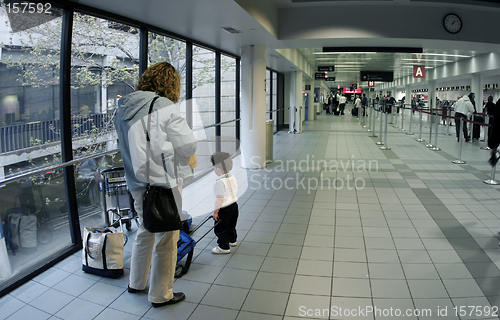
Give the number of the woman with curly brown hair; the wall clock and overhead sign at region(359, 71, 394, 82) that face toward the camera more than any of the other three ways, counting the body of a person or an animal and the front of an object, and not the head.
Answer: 2

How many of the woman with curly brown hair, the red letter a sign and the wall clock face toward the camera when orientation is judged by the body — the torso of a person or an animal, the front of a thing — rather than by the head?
2

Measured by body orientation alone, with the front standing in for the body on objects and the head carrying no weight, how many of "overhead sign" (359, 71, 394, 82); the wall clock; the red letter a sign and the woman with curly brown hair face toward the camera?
3

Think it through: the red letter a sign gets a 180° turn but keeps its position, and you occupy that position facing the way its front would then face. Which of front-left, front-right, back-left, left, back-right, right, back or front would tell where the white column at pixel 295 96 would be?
back-left

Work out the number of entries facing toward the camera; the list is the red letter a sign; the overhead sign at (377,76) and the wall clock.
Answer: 3

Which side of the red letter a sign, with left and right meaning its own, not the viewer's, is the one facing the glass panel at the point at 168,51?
front

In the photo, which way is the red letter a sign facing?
toward the camera

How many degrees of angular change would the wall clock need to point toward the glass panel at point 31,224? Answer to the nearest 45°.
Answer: approximately 45° to its right

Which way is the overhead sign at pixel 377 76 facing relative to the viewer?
toward the camera

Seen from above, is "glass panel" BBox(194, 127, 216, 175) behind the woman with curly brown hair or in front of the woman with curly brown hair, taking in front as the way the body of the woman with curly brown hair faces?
in front

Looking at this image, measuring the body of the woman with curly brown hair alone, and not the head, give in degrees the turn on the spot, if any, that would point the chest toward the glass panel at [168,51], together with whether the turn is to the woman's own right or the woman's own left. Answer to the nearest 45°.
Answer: approximately 45° to the woman's own left

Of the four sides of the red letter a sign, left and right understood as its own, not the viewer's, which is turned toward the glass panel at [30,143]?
front

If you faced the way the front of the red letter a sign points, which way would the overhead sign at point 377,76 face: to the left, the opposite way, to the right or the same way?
the same way
